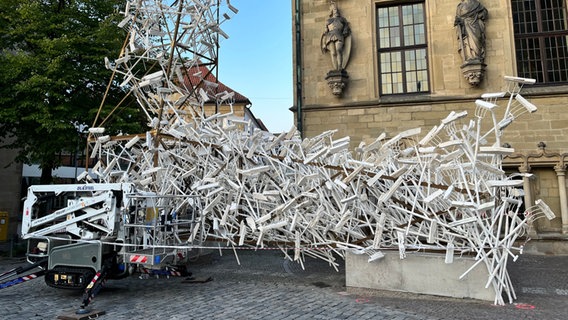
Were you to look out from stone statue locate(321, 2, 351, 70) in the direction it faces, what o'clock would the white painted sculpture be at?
The white painted sculpture is roughly at 12 o'clock from the stone statue.

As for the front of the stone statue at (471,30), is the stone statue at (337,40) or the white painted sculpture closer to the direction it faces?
the white painted sculpture

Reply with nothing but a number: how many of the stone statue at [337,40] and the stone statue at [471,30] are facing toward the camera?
2

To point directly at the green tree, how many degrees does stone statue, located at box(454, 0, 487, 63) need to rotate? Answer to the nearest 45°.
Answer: approximately 45° to its right

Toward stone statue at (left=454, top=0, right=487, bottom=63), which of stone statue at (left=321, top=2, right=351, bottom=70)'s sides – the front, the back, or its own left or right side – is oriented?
left

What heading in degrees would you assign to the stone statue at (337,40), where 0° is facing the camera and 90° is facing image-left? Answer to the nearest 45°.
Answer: approximately 0°

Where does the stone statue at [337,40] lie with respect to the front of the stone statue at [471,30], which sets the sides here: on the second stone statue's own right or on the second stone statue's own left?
on the second stone statue's own right

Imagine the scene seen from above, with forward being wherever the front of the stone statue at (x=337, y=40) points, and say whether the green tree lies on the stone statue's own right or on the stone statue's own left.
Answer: on the stone statue's own right
